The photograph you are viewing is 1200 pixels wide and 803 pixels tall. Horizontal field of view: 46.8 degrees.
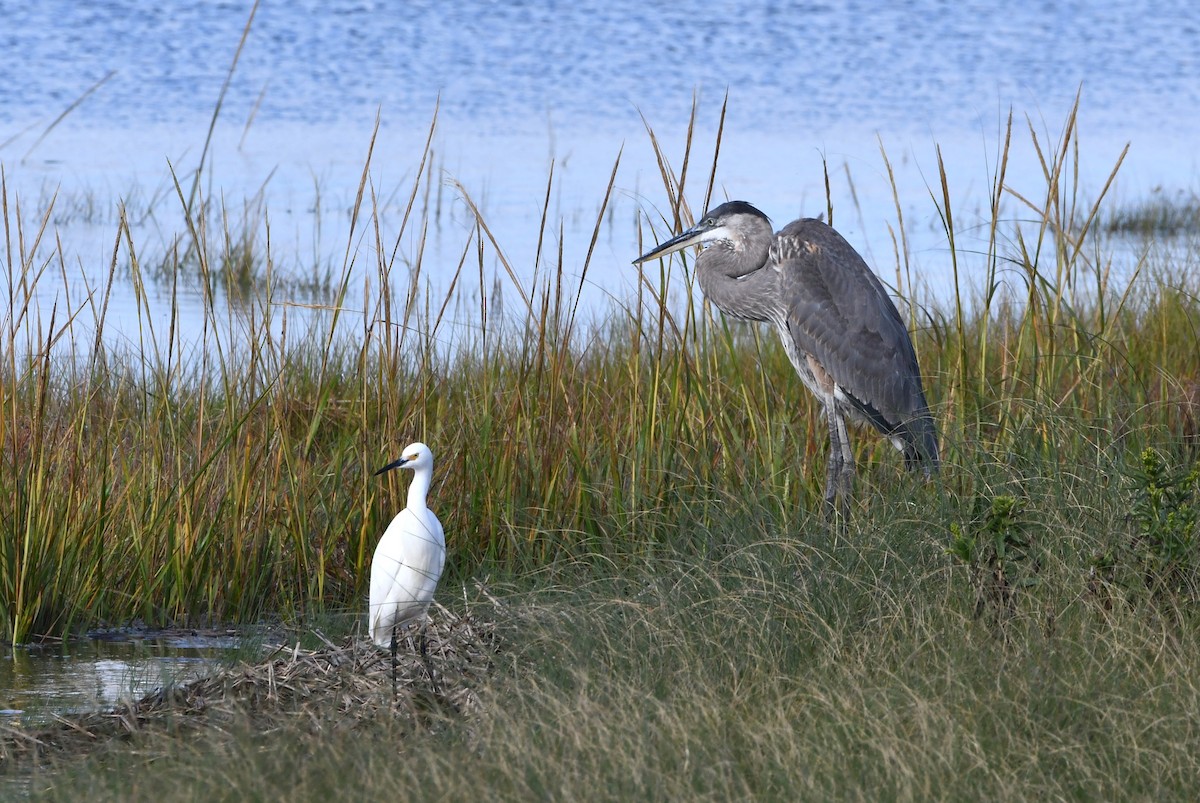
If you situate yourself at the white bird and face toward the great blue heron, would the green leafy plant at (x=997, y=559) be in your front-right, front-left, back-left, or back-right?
front-right

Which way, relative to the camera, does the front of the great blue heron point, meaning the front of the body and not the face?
to the viewer's left

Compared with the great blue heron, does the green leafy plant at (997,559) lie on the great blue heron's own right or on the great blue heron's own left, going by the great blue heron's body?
on the great blue heron's own left

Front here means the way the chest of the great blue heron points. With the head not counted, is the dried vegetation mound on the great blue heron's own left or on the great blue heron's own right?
on the great blue heron's own left

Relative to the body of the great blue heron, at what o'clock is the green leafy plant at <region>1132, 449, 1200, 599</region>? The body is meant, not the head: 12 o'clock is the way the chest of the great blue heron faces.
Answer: The green leafy plant is roughly at 8 o'clock from the great blue heron.

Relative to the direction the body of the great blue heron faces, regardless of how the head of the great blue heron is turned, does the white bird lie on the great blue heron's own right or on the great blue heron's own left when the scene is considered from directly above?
on the great blue heron's own left
